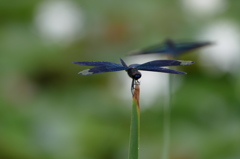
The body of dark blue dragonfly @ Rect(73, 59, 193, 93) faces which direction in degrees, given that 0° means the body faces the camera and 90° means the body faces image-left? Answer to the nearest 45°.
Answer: approximately 0°
